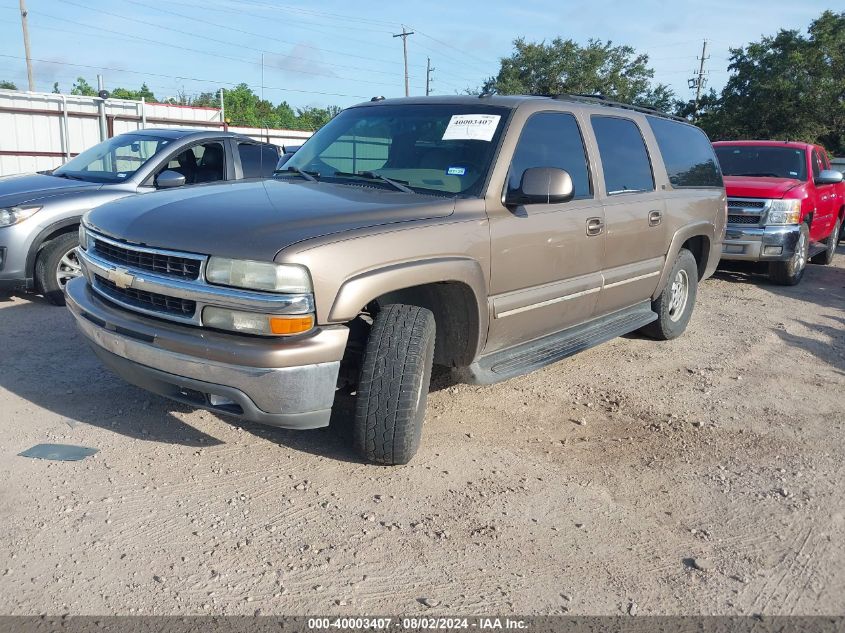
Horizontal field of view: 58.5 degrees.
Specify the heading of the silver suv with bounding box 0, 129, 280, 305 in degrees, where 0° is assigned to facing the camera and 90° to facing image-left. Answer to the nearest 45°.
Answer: approximately 45°

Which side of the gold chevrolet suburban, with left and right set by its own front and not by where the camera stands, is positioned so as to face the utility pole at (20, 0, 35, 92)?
right

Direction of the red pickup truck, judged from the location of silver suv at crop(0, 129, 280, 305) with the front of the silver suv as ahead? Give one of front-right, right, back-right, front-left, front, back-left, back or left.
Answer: back-left

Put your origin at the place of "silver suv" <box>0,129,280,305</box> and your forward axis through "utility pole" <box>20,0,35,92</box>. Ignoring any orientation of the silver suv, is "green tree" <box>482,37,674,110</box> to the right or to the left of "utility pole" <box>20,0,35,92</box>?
right

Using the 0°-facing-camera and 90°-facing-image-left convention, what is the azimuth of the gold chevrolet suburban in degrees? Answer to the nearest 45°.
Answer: approximately 45°

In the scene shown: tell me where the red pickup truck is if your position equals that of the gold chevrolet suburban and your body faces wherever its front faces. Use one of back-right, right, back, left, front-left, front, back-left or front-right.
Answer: back

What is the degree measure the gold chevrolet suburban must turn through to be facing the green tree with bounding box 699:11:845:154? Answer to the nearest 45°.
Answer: approximately 180°

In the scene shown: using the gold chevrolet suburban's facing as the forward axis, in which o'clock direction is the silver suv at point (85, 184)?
The silver suv is roughly at 3 o'clock from the gold chevrolet suburban.
